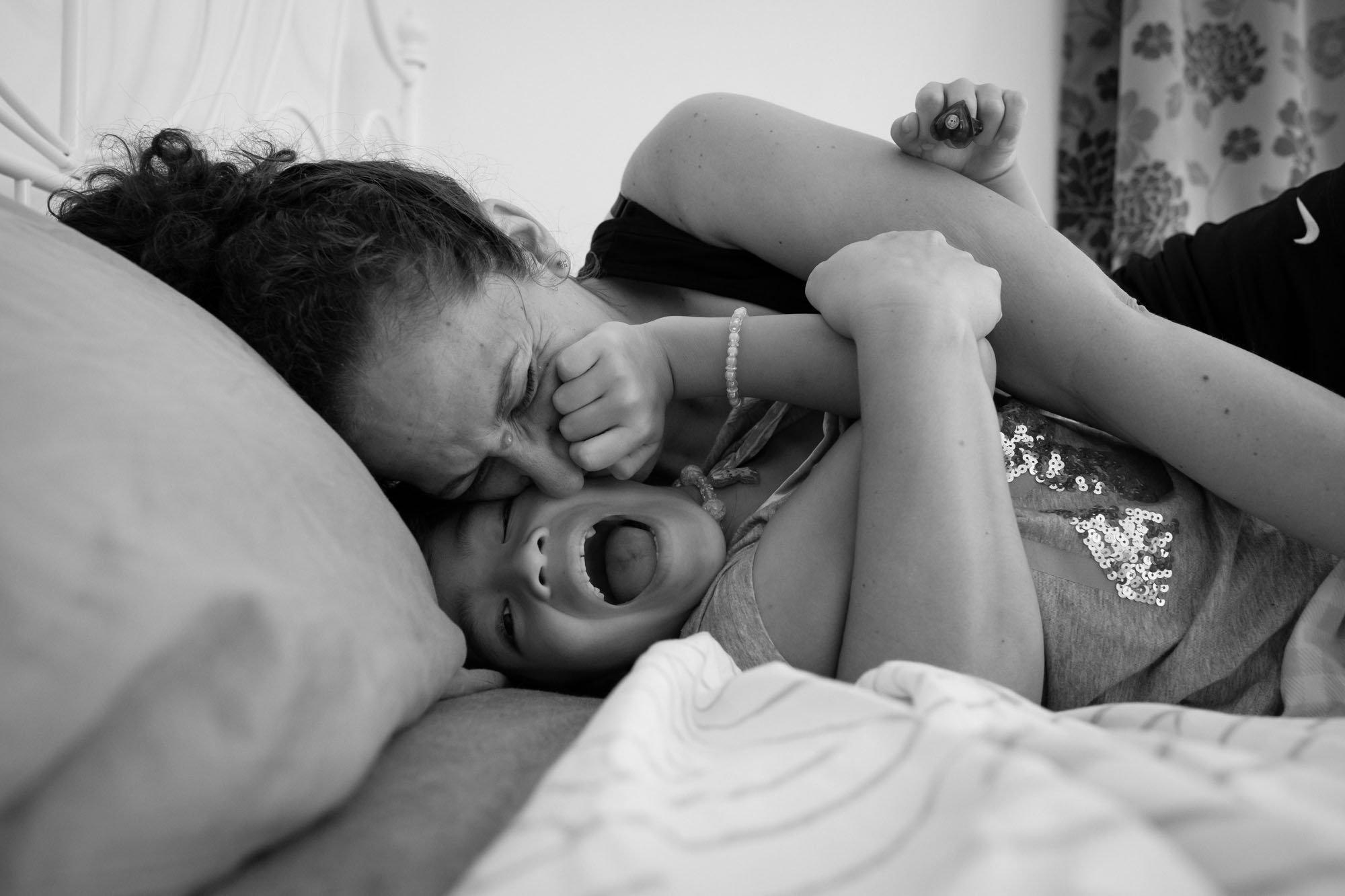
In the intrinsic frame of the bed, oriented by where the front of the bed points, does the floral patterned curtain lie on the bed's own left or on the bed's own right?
on the bed's own left

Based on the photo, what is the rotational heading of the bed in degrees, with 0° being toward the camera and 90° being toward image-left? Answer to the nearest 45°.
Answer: approximately 270°
